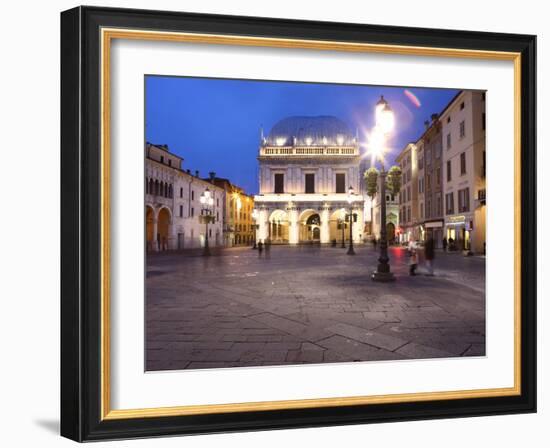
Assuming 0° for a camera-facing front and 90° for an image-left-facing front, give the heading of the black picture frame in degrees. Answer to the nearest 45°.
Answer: approximately 315°
